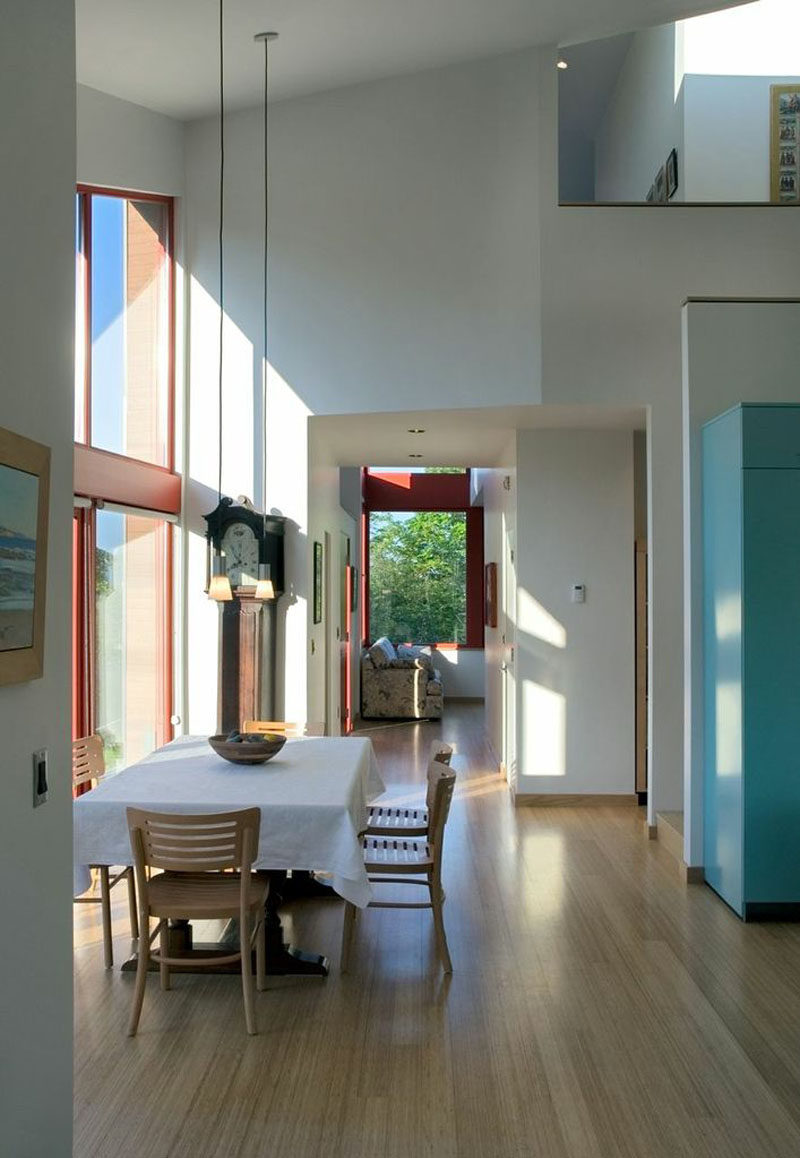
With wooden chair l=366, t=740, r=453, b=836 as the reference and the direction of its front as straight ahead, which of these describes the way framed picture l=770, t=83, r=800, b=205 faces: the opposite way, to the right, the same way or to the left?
to the left

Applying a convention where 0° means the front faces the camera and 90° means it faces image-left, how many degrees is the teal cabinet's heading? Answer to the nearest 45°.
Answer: approximately 0°

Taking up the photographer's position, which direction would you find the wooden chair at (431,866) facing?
facing to the left of the viewer

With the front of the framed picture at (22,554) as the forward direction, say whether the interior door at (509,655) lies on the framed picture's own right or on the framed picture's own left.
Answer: on the framed picture's own left

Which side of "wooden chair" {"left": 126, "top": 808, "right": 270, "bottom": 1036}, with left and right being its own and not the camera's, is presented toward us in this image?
back

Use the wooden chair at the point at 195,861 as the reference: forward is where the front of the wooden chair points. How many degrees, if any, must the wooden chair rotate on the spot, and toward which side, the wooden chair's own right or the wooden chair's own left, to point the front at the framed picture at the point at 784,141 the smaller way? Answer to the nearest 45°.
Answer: approximately 45° to the wooden chair's own right

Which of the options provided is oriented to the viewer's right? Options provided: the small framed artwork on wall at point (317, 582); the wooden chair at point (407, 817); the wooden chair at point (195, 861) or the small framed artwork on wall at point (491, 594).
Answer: the small framed artwork on wall at point (317, 582)

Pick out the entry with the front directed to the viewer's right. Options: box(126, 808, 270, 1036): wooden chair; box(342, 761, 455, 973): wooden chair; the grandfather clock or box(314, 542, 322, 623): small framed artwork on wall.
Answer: the small framed artwork on wall

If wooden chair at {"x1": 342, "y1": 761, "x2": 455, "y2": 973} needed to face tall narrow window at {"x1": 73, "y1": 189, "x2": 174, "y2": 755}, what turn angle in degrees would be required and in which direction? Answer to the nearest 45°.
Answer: approximately 45° to its right

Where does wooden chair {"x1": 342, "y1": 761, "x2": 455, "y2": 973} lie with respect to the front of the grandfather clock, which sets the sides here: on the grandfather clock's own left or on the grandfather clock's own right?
on the grandfather clock's own left

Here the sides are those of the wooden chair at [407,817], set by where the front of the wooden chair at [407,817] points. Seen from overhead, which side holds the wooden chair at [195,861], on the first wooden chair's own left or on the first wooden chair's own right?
on the first wooden chair's own left

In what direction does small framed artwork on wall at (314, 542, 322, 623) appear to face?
to the viewer's right

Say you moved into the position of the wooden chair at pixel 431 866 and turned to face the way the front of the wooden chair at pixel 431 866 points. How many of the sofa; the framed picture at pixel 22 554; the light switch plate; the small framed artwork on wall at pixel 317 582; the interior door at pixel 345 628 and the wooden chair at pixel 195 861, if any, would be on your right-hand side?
3

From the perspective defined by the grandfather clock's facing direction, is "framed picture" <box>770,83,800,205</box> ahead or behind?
behind

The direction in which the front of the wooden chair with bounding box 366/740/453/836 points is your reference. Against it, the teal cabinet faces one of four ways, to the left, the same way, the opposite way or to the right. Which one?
to the left
